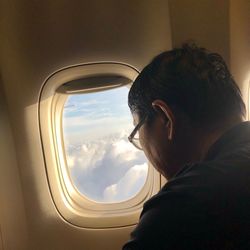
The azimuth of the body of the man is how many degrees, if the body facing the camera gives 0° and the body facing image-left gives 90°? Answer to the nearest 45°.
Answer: approximately 135°

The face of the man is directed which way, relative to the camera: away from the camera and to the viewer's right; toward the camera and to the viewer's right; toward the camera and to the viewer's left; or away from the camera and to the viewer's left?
away from the camera and to the viewer's left
